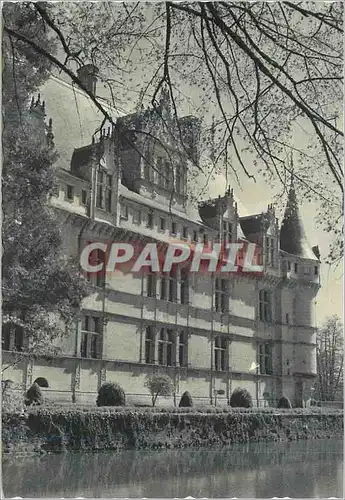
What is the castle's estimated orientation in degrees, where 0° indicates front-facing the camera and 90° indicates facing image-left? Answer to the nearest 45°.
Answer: approximately 315°

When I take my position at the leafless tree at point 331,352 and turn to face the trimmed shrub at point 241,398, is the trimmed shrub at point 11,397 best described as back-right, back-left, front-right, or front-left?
front-right

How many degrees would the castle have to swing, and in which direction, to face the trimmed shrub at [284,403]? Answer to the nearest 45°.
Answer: approximately 90° to its left
